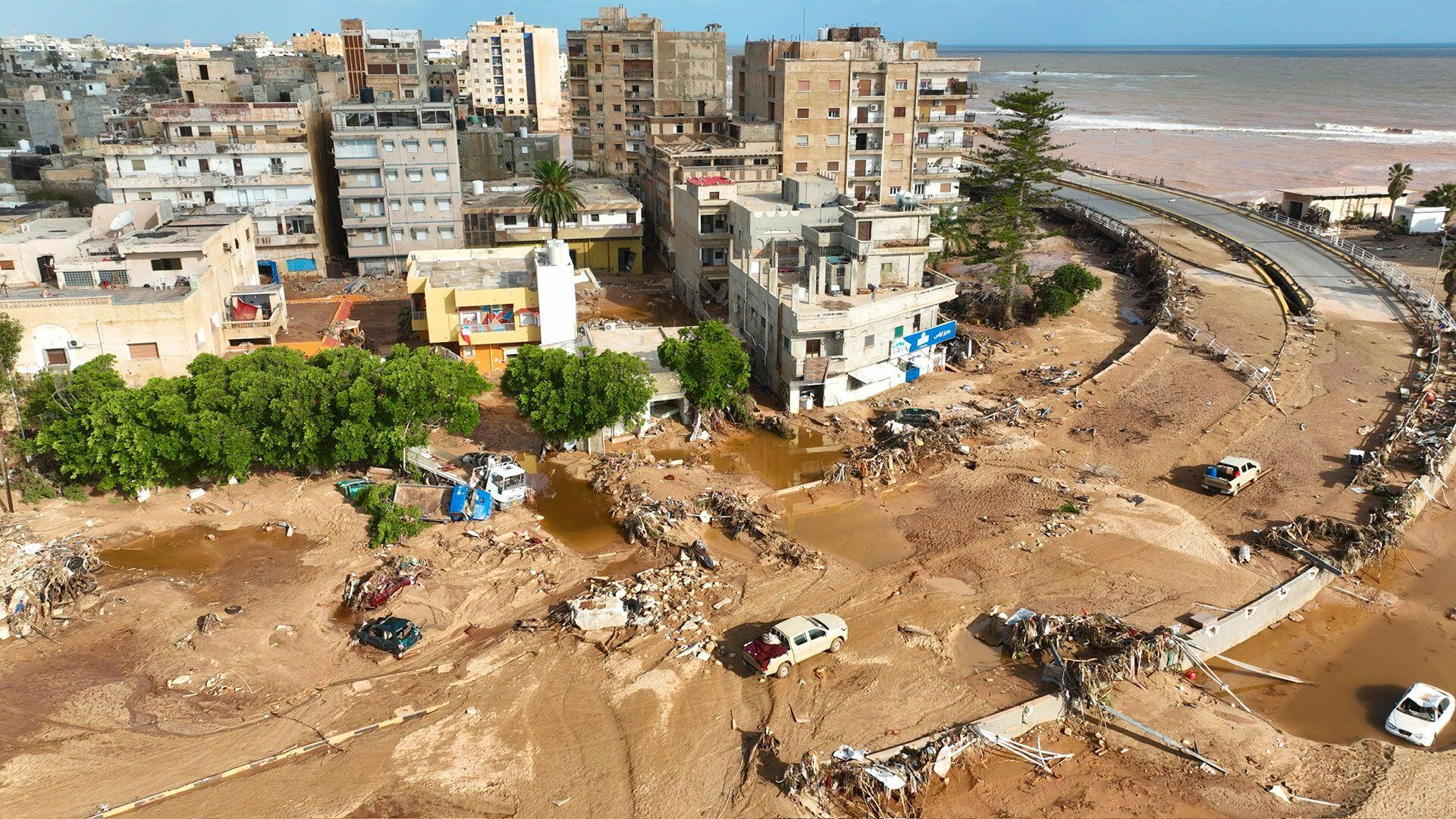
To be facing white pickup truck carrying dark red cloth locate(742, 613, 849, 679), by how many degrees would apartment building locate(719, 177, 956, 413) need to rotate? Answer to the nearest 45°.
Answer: approximately 45° to its right

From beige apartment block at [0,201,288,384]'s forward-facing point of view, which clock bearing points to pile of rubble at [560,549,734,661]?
The pile of rubble is roughly at 11 o'clock from the beige apartment block.

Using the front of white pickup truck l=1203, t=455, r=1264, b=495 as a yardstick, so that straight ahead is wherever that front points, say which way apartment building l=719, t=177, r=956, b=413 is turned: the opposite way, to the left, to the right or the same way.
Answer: to the right

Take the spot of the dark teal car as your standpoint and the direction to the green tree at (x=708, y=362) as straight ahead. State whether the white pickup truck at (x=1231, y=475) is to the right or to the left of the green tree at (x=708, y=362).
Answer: right

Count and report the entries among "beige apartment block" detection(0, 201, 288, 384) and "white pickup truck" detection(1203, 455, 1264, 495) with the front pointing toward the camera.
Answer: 1

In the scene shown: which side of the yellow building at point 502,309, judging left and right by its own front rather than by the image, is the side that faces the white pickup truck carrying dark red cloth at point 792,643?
front

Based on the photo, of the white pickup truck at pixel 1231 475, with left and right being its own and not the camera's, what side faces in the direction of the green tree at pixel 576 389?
back

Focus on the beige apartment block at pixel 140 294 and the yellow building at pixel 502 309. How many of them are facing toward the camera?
2

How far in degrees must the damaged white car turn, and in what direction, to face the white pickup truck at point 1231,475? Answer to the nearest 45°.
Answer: approximately 90° to its right

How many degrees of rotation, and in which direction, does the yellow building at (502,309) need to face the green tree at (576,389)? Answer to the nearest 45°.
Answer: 0° — it already faces it

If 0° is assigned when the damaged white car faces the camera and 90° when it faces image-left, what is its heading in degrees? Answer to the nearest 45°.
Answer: approximately 45°

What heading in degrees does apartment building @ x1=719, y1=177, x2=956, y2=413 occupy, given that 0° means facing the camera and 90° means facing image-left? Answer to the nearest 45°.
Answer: approximately 315°

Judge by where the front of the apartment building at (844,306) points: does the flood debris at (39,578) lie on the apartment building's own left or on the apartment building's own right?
on the apartment building's own right

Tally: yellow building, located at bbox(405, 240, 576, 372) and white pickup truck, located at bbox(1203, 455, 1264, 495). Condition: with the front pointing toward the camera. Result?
1

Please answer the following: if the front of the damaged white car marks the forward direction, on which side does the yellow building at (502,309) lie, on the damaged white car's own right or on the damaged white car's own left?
on the damaged white car's own right
